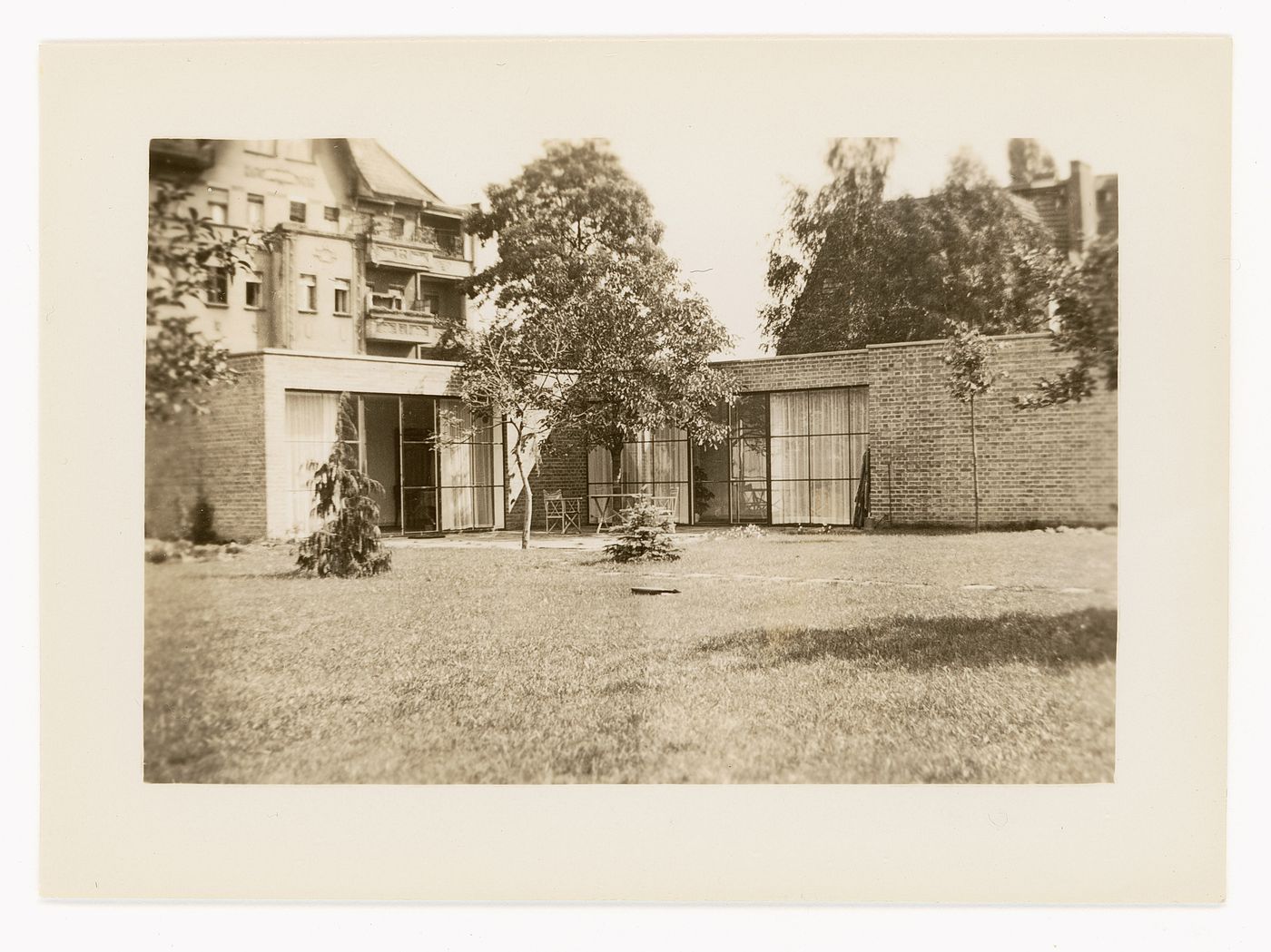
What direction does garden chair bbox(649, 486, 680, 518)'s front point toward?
to the viewer's left

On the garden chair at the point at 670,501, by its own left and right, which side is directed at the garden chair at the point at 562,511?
front
